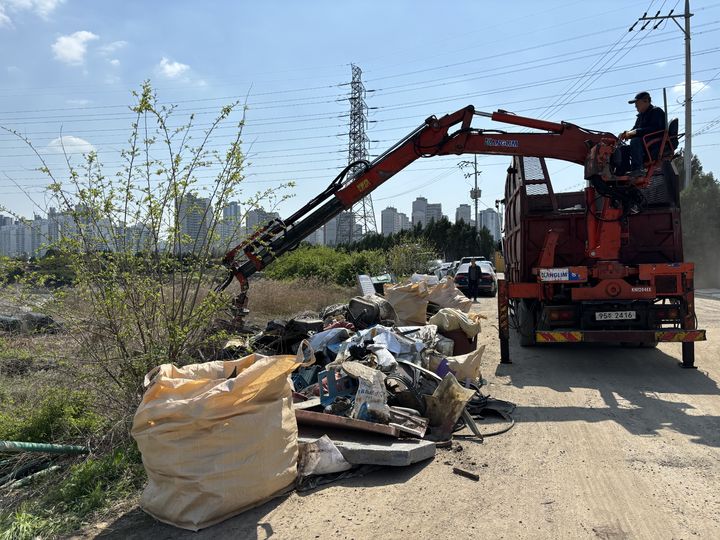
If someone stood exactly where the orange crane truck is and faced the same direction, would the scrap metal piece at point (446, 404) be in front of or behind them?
behind

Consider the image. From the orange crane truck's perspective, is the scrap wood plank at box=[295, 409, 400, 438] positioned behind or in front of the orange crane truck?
behind

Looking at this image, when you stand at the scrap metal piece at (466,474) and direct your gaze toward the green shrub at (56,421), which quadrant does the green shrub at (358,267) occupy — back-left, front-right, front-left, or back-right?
front-right

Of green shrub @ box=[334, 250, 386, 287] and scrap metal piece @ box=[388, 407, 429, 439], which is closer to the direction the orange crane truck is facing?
the green shrub

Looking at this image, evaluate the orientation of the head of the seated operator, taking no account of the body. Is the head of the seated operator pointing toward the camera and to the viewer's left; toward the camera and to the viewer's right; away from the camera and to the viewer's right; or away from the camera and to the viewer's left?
toward the camera and to the viewer's left

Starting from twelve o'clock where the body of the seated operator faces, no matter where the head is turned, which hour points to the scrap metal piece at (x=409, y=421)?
The scrap metal piece is roughly at 10 o'clock from the seated operator.

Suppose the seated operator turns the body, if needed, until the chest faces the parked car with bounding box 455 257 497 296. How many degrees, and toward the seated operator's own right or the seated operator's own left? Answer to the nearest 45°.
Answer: approximately 45° to the seated operator's own right

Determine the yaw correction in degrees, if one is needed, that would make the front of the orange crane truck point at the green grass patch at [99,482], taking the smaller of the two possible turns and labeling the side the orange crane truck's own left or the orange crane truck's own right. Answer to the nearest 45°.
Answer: approximately 135° to the orange crane truck's own left

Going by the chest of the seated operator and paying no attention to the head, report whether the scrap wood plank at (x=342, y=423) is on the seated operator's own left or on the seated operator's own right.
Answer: on the seated operator's own left

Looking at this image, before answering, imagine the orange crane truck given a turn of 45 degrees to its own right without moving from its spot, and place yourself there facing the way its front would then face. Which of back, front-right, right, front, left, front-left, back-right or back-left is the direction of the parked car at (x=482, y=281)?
front-left

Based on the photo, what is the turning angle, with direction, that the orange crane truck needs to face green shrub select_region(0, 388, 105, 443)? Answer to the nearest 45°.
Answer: approximately 135° to its left

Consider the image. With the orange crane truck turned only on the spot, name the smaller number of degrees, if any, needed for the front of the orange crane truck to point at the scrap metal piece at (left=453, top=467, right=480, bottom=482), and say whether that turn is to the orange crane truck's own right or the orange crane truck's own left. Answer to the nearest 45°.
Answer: approximately 180°

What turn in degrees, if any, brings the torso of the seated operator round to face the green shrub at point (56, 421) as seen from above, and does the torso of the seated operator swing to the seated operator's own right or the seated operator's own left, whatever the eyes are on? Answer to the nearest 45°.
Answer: approximately 45° to the seated operator's own left

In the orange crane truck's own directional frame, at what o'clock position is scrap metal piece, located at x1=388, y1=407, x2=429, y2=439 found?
The scrap metal piece is roughly at 7 o'clock from the orange crane truck.

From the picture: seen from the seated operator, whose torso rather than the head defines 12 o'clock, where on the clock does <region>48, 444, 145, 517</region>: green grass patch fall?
The green grass patch is roughly at 10 o'clock from the seated operator.

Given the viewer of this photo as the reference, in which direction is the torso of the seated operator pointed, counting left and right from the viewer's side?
facing to the left of the viewer

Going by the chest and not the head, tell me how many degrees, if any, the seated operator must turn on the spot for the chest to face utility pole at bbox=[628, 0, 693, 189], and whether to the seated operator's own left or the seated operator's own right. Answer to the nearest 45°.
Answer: approximately 90° to the seated operator's own right

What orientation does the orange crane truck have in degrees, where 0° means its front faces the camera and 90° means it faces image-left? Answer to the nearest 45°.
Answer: approximately 180°
